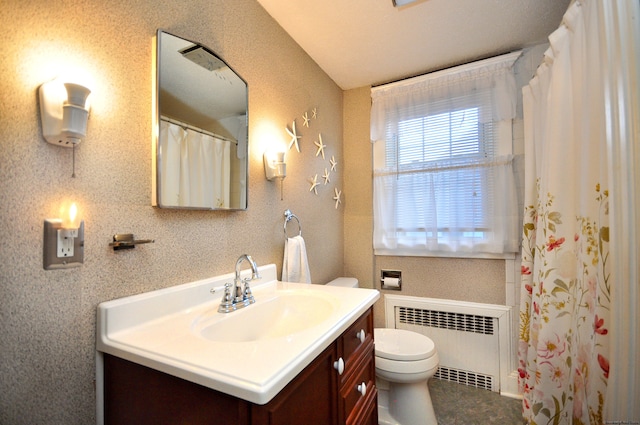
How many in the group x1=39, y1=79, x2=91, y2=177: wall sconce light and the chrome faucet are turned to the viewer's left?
0

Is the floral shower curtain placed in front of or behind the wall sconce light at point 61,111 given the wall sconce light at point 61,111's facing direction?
in front

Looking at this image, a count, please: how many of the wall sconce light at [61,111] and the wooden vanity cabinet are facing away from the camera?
0

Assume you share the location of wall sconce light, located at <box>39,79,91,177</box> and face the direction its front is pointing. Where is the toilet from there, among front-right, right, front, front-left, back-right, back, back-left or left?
front-left

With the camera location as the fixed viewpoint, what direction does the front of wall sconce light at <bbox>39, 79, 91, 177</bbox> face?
facing the viewer and to the right of the viewer

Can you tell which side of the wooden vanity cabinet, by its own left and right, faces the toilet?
left

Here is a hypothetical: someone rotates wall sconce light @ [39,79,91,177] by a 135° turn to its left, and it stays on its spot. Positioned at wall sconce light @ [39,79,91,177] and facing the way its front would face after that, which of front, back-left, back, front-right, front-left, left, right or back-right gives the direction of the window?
right
